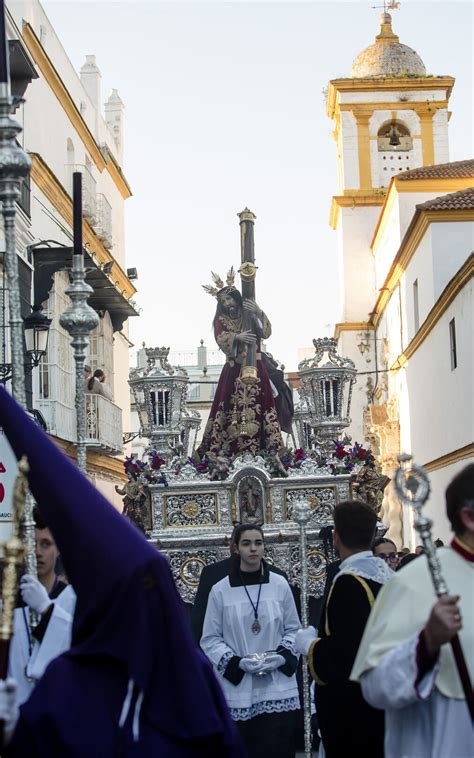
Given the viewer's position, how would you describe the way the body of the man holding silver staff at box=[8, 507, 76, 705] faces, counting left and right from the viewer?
facing the viewer and to the left of the viewer

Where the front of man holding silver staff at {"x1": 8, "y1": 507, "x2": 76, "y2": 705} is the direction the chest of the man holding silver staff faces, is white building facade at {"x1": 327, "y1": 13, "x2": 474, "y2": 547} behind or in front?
behind

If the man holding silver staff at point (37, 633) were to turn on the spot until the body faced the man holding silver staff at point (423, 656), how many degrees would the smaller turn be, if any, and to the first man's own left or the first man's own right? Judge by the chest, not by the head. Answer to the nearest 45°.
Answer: approximately 90° to the first man's own left

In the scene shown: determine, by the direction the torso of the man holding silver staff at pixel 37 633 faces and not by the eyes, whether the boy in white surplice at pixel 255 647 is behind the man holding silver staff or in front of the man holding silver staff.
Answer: behind

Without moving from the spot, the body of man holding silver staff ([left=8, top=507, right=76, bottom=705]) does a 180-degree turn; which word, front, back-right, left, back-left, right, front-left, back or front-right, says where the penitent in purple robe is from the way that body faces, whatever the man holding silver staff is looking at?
back-right

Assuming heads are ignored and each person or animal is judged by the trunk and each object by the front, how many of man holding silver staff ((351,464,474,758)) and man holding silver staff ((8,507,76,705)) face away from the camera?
0

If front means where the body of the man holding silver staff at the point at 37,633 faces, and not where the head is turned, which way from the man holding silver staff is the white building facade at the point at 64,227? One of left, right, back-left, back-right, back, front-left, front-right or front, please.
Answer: back-right
